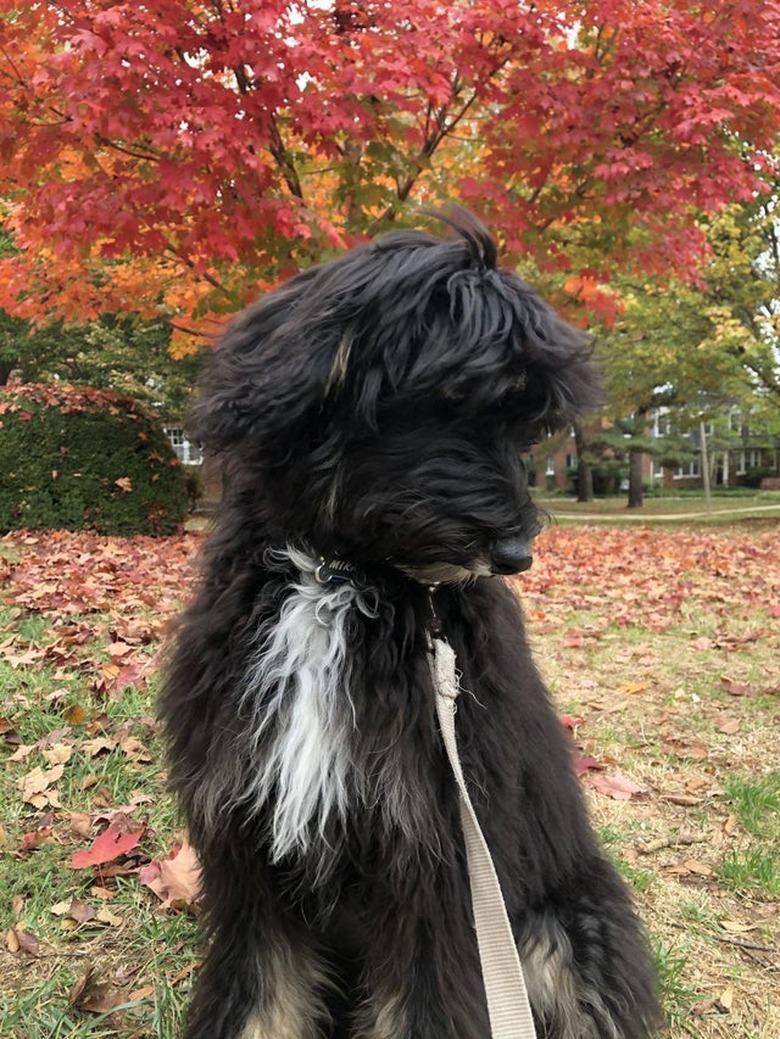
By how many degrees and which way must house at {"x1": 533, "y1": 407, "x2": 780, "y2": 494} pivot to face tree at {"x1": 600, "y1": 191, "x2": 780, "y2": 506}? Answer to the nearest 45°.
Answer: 0° — it already faces it

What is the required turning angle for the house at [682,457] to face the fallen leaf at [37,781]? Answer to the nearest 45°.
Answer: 0° — it already faces it

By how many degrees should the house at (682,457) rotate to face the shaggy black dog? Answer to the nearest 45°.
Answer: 0° — it already faces it

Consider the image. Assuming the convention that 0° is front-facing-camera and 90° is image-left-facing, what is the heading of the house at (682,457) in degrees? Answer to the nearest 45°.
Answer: approximately 0°

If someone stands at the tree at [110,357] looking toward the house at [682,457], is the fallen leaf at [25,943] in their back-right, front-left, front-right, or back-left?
back-right

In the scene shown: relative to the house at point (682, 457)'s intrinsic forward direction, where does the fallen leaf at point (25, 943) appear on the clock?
The fallen leaf is roughly at 12 o'clock from the house.

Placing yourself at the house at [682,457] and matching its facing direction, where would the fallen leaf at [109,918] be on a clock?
The fallen leaf is roughly at 12 o'clock from the house.
